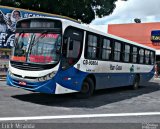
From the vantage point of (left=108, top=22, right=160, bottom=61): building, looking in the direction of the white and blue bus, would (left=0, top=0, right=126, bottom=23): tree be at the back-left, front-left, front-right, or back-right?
front-right

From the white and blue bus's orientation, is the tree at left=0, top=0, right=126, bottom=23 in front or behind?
behind

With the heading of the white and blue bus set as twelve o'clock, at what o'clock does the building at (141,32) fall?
The building is roughly at 5 o'clock from the white and blue bus.

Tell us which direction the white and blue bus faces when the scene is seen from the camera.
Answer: facing the viewer and to the left of the viewer
